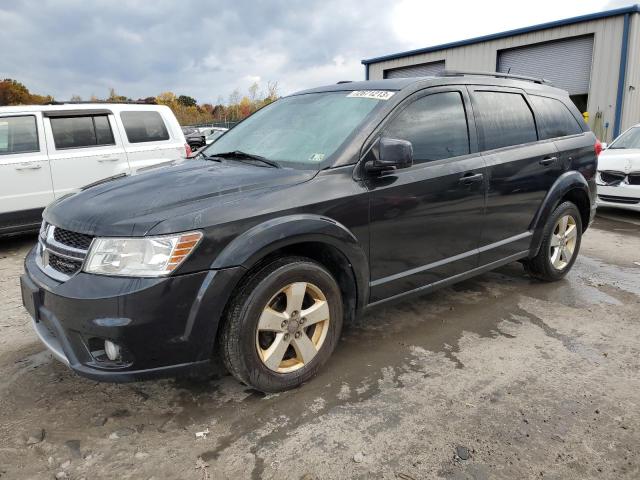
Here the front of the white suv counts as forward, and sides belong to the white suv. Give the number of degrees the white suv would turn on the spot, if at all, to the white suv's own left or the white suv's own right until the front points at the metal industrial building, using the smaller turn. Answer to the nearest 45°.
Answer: approximately 180°

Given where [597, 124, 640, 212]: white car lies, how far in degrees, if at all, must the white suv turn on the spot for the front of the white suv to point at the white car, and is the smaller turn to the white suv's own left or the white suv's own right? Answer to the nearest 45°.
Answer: approximately 180°

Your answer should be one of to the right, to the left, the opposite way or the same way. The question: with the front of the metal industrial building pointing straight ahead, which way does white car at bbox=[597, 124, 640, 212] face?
the same way

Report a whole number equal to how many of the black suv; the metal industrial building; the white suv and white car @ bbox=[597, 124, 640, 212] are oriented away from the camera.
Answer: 0

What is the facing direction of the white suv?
to the viewer's left

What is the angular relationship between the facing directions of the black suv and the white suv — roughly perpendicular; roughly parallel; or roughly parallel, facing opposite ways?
roughly parallel

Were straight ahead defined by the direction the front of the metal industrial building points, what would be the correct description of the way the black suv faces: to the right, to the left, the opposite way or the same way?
the same way

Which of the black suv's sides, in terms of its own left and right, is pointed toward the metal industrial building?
back

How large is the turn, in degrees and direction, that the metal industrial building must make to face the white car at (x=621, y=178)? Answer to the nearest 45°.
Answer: approximately 45° to its left

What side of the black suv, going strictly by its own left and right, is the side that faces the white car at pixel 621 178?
back

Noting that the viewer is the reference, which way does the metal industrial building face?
facing the viewer and to the left of the viewer

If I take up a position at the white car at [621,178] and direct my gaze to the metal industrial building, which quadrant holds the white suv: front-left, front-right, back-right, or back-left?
back-left

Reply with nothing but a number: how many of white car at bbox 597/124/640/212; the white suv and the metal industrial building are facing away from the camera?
0

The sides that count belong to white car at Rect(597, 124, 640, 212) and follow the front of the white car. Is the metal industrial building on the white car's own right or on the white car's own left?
on the white car's own right

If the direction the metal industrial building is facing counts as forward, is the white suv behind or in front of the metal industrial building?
in front

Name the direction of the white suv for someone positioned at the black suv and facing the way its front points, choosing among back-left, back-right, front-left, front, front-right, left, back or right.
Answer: right
